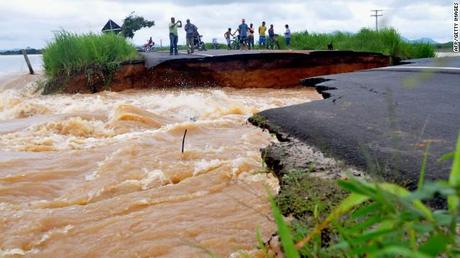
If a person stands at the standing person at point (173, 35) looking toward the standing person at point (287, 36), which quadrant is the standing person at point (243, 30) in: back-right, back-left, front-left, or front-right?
front-left

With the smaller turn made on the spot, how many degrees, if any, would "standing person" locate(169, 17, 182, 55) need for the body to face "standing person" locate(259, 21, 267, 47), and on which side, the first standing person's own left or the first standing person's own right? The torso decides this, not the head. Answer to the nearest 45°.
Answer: approximately 90° to the first standing person's own left

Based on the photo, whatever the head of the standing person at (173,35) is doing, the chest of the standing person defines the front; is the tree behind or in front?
behind

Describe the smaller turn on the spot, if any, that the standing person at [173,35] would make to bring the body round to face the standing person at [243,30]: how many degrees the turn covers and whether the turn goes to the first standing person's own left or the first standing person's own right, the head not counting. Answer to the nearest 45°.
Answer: approximately 90° to the first standing person's own left

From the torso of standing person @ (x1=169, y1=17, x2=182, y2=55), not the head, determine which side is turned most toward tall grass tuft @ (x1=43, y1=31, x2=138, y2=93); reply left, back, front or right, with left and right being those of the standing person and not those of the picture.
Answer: right

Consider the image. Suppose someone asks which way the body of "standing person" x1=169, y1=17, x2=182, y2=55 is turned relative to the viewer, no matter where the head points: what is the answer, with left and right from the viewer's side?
facing the viewer and to the right of the viewer

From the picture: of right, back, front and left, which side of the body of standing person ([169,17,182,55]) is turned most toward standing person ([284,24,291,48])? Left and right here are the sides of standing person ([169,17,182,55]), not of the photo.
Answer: left

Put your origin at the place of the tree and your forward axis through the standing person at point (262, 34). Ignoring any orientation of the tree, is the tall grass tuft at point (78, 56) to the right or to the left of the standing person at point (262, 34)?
right
